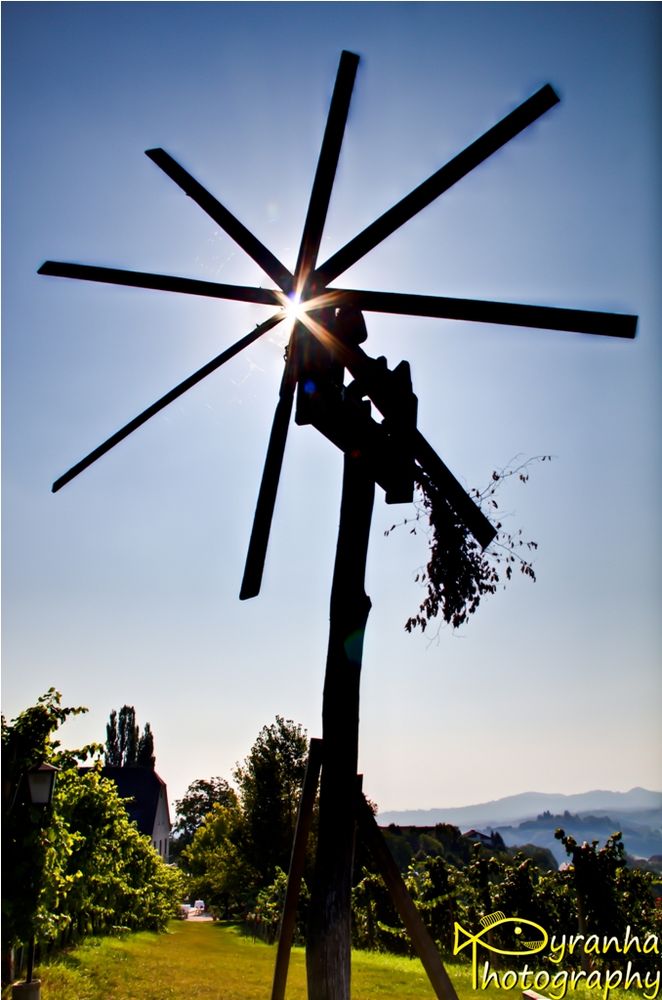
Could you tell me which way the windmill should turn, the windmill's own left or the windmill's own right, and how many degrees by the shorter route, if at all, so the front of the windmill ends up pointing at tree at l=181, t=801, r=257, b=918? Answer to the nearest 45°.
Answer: approximately 135° to the windmill's own right

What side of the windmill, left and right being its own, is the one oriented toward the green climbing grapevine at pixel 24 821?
right

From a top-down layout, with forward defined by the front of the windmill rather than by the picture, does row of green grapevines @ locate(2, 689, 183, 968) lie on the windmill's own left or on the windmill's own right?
on the windmill's own right

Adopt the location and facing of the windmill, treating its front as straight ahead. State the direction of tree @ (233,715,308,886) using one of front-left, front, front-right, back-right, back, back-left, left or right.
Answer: back-right

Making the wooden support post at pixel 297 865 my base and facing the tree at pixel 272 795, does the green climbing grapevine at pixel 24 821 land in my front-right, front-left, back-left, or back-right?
front-left

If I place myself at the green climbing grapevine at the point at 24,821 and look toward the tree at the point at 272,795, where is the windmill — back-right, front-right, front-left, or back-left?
back-right
